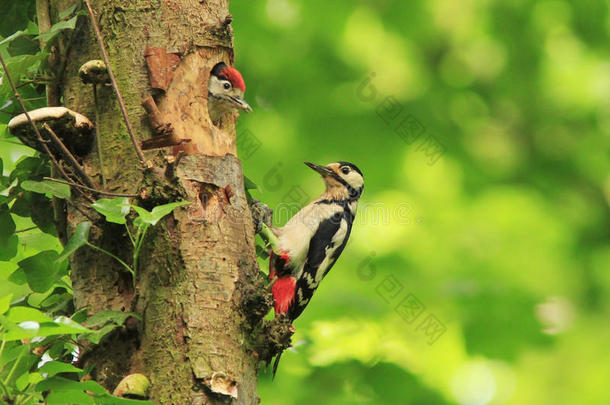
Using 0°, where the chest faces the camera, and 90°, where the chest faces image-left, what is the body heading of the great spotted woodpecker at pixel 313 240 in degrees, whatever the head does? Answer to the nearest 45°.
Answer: approximately 90°

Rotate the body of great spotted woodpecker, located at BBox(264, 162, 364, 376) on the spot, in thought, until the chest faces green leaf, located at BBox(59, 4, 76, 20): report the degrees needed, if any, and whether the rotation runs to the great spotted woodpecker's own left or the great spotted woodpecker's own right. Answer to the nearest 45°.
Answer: approximately 45° to the great spotted woodpecker's own left

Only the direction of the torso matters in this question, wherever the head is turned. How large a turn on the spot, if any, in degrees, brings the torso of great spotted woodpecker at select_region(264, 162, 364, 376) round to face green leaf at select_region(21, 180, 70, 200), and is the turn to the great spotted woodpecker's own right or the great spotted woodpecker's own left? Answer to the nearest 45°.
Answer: approximately 45° to the great spotted woodpecker's own left
